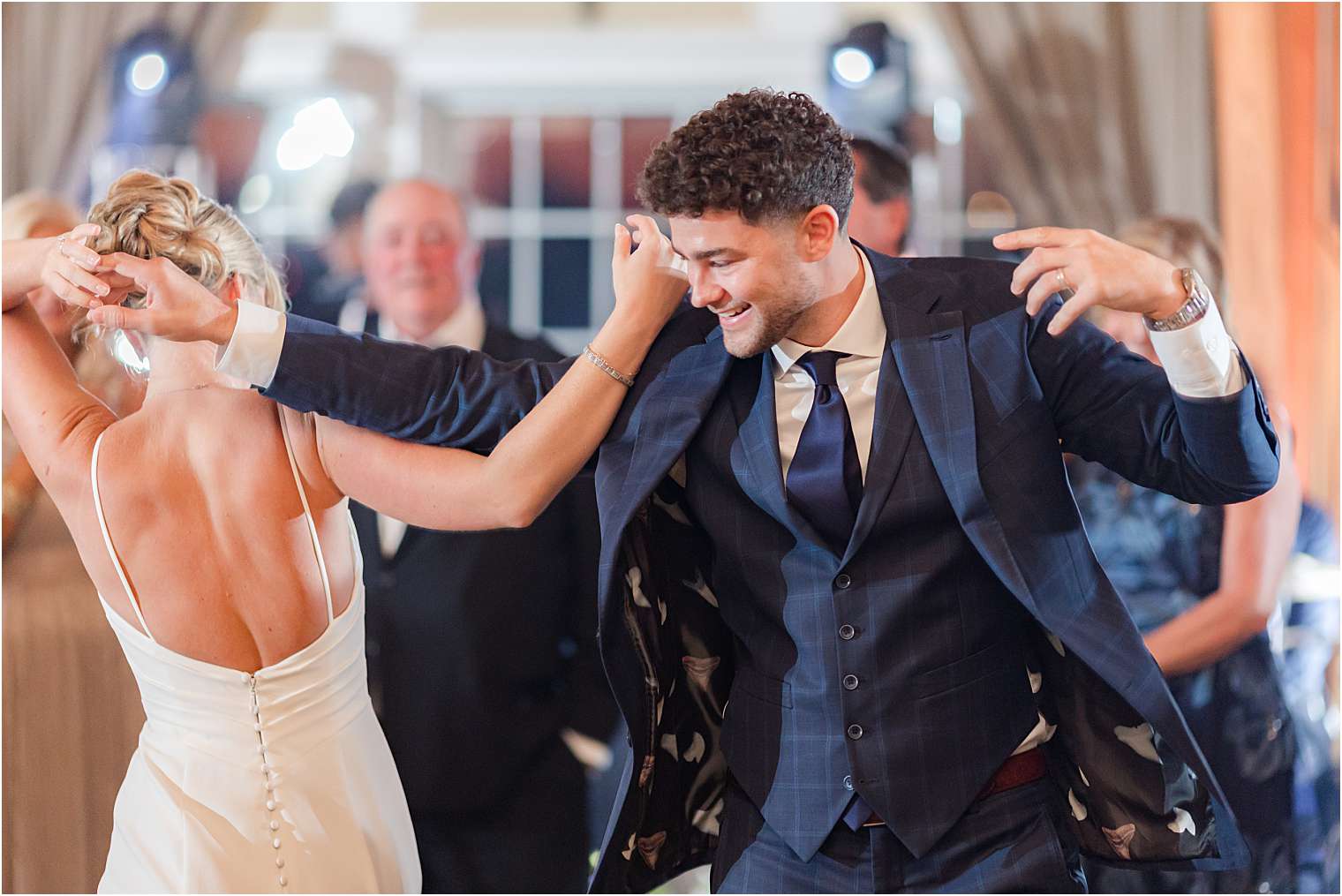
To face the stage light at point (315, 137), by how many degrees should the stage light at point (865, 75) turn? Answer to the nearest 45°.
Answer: approximately 45° to its right

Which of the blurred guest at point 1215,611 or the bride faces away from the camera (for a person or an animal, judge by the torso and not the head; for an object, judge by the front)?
the bride

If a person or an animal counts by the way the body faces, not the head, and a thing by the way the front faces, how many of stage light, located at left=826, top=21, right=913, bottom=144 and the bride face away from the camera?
1

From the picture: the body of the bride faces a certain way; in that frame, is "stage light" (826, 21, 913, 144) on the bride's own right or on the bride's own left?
on the bride's own right

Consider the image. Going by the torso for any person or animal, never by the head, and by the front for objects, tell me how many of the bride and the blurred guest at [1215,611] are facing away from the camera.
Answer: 1

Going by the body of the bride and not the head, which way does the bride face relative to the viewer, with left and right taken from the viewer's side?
facing away from the viewer
